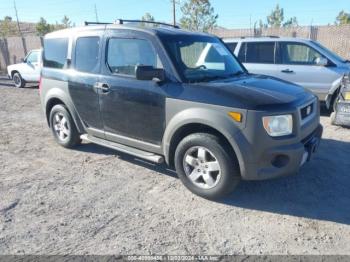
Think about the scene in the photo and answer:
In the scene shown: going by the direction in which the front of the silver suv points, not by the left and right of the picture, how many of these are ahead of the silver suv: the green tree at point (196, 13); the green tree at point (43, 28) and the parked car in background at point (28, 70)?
0

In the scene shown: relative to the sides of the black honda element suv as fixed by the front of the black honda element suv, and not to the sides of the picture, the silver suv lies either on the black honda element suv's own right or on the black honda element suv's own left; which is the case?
on the black honda element suv's own left

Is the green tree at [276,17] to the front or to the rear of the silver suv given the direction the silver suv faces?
to the rear

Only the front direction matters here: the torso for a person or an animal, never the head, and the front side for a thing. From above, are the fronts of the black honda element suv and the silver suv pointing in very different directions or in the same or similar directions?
same or similar directions

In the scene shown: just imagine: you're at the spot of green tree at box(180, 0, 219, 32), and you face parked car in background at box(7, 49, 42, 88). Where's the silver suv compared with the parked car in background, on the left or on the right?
left

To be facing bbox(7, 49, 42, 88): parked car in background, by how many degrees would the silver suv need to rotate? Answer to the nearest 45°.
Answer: approximately 135° to its right

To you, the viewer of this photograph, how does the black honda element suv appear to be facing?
facing the viewer and to the right of the viewer

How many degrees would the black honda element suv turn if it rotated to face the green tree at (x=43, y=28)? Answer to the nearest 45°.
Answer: approximately 180°

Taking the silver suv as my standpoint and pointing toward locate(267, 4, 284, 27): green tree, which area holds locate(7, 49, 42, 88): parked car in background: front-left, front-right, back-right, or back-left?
front-left

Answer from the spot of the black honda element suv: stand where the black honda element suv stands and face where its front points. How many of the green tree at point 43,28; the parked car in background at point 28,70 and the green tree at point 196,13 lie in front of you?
0

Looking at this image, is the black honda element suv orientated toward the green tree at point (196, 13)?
no

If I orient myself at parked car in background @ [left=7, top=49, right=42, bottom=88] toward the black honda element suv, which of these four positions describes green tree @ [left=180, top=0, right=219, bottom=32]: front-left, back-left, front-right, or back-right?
back-left

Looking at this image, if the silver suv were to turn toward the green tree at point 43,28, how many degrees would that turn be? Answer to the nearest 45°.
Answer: approximately 180°

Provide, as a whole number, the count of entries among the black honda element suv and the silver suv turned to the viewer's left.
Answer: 0
